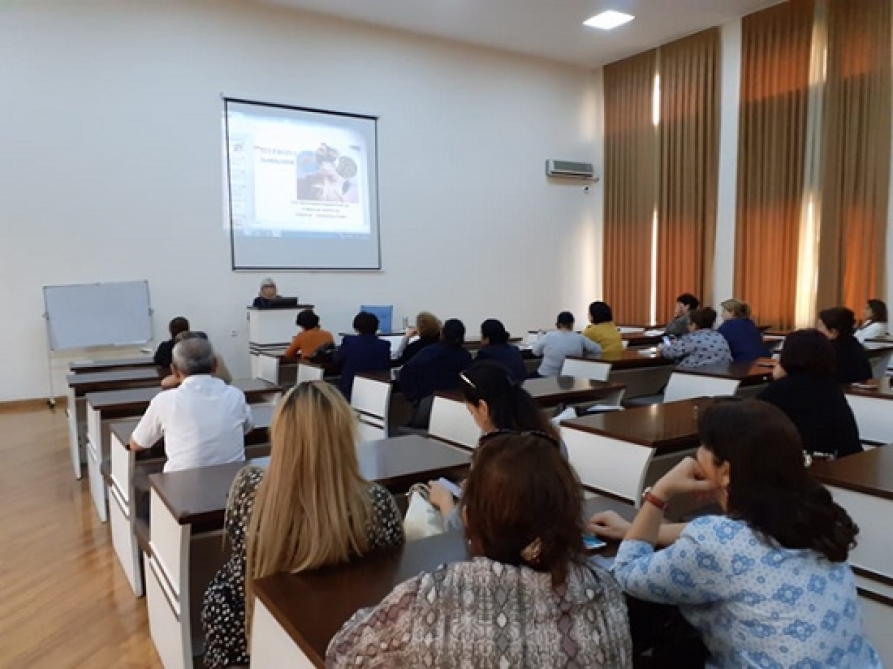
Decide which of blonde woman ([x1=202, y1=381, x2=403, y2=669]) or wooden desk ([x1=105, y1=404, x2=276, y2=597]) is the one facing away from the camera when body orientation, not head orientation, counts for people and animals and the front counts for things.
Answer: the blonde woman

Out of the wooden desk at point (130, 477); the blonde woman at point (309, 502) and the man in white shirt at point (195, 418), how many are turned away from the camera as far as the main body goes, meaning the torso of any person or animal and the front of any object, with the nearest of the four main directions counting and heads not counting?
2

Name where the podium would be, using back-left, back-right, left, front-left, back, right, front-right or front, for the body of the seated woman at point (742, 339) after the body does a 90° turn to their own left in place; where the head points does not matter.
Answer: front-right

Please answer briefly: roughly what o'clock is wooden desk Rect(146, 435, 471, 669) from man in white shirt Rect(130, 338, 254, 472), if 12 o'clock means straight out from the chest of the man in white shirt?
The wooden desk is roughly at 6 o'clock from the man in white shirt.

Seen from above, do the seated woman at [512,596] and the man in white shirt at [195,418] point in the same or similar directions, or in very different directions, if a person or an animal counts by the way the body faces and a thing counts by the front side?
same or similar directions

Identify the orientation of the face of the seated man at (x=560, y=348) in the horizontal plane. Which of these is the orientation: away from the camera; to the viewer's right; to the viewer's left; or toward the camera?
away from the camera

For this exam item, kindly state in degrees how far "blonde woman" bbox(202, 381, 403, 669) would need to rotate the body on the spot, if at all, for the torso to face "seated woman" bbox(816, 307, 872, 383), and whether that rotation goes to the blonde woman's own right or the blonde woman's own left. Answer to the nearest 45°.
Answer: approximately 45° to the blonde woman's own right

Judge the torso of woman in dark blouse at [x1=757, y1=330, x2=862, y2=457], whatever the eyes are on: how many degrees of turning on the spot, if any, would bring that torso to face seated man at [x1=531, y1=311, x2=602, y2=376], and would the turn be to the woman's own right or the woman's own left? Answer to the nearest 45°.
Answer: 0° — they already face them

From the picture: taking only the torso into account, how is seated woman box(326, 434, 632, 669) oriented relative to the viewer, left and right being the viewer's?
facing away from the viewer

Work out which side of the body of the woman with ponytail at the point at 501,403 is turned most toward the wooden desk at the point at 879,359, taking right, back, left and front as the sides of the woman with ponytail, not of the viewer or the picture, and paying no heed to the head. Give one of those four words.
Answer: right

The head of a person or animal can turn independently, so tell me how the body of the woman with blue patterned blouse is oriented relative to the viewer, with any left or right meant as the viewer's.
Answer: facing away from the viewer and to the left of the viewer

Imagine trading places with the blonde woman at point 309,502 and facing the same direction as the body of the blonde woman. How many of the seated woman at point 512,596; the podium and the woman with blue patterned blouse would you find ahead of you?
1

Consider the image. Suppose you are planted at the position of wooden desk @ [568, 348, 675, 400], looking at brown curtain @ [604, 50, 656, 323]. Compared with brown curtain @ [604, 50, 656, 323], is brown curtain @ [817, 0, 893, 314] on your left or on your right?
right

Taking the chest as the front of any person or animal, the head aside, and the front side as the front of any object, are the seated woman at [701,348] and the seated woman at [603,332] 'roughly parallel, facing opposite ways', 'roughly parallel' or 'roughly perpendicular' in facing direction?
roughly parallel

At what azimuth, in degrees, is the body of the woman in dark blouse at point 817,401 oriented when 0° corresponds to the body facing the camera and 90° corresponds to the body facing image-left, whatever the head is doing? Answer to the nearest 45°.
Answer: approximately 135°

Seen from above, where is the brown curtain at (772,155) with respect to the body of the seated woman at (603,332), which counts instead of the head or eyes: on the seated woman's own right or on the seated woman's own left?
on the seated woman's own right

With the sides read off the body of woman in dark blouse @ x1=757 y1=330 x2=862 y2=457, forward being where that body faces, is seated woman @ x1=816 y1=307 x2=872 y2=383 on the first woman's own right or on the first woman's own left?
on the first woman's own right

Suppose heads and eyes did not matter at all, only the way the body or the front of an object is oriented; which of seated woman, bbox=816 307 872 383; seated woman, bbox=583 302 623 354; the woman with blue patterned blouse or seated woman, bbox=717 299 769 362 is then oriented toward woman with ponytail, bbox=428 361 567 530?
the woman with blue patterned blouse

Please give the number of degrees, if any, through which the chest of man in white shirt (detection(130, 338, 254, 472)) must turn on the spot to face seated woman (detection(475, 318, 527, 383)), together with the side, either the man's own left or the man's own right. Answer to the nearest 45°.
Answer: approximately 45° to the man's own right

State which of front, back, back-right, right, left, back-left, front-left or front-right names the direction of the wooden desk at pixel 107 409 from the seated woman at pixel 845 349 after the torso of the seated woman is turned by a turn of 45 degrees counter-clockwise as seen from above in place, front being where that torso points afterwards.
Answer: front-left

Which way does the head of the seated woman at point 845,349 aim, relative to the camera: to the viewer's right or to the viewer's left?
to the viewer's left

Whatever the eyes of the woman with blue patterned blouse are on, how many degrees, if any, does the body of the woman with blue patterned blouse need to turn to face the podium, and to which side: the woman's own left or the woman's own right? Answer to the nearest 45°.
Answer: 0° — they already face it

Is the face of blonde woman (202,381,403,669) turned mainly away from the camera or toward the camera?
away from the camera
